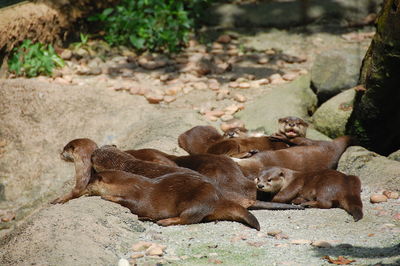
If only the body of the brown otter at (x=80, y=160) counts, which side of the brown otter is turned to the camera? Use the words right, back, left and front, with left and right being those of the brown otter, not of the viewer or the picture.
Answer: left

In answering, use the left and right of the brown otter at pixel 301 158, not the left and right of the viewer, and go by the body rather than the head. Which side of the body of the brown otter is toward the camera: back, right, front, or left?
left

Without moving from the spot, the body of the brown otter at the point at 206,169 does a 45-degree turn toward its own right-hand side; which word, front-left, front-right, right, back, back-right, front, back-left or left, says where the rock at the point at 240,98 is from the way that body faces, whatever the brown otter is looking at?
front-right

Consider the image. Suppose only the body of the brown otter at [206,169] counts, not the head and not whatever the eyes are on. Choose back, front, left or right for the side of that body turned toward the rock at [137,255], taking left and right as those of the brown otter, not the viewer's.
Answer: left

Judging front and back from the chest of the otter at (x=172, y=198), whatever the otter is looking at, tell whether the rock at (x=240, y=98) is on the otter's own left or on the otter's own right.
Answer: on the otter's own right

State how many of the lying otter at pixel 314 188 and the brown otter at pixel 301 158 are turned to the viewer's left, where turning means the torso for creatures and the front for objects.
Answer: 2

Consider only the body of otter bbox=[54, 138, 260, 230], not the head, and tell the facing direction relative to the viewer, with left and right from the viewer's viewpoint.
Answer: facing to the left of the viewer

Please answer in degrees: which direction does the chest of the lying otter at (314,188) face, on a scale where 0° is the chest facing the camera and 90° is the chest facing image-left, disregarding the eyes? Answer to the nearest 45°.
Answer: approximately 90°

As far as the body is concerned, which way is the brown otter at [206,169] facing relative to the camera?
to the viewer's left

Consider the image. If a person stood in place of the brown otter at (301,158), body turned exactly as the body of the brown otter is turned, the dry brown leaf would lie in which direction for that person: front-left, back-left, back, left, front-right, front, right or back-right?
left

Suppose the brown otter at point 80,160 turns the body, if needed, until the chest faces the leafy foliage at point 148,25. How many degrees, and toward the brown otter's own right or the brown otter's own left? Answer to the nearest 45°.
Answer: approximately 90° to the brown otter's own right
